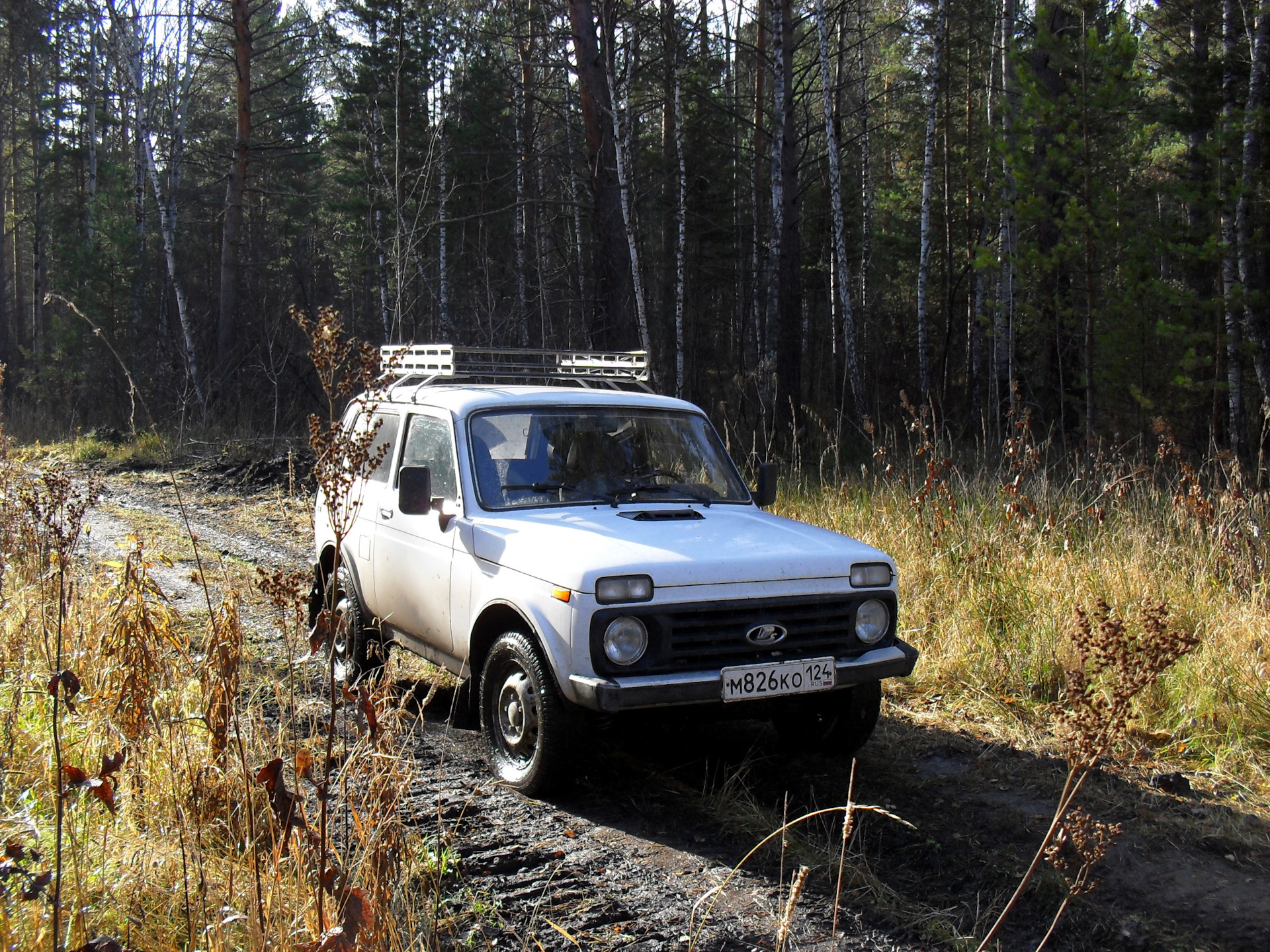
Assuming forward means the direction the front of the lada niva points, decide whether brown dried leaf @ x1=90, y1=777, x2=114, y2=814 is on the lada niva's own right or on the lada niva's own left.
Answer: on the lada niva's own right

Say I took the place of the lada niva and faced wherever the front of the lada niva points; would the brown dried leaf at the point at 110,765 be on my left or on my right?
on my right

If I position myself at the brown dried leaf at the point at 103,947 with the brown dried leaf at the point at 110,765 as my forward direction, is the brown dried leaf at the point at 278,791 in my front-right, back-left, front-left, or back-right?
front-right

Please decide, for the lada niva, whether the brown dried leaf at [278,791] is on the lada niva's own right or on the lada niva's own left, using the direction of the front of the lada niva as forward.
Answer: on the lada niva's own right
